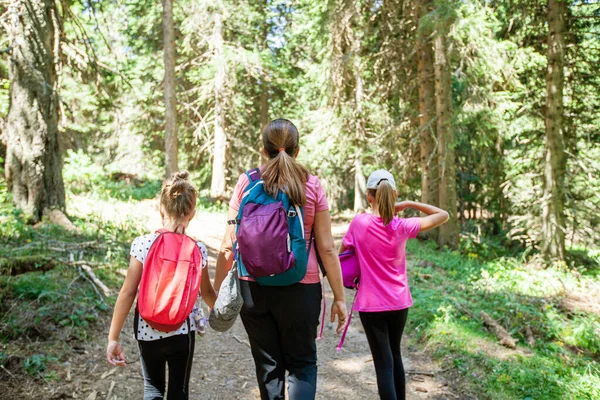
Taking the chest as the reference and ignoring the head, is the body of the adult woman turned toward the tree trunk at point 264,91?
yes

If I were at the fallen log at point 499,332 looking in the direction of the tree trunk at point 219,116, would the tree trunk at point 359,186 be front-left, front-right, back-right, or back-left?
front-right

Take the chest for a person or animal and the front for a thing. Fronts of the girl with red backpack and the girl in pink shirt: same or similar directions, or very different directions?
same or similar directions

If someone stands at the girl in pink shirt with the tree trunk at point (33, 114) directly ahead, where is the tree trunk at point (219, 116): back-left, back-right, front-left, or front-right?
front-right

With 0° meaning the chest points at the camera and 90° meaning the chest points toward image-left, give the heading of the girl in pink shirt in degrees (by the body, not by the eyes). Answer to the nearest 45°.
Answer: approximately 180°

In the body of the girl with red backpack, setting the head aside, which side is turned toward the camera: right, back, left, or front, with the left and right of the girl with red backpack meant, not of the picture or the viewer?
back

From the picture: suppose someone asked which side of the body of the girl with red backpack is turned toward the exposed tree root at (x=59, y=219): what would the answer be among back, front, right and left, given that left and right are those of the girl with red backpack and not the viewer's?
front

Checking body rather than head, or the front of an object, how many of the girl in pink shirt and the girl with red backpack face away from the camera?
2

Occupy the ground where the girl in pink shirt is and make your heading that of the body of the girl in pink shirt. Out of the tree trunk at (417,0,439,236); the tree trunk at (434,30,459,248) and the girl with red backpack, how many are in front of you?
2

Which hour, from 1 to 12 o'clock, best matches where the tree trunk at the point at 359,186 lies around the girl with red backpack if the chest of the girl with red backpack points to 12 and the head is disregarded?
The tree trunk is roughly at 1 o'clock from the girl with red backpack.

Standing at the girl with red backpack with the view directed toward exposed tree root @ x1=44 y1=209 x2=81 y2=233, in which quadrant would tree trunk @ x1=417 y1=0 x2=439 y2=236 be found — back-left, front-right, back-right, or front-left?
front-right

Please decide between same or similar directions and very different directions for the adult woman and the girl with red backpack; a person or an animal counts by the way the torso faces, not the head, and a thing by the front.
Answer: same or similar directions

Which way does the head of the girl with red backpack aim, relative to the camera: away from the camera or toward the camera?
away from the camera

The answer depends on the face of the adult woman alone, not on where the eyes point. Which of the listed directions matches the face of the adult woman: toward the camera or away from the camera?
away from the camera

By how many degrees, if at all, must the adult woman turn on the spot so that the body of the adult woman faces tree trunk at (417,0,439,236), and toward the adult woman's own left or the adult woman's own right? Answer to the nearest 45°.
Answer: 0° — they already face it

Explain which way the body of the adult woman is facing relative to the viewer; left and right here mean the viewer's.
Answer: facing away from the viewer
